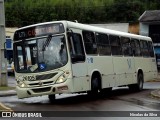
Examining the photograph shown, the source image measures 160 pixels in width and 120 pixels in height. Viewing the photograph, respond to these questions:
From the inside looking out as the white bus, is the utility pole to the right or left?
on its right

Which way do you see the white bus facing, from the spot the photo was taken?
facing the viewer and to the left of the viewer
